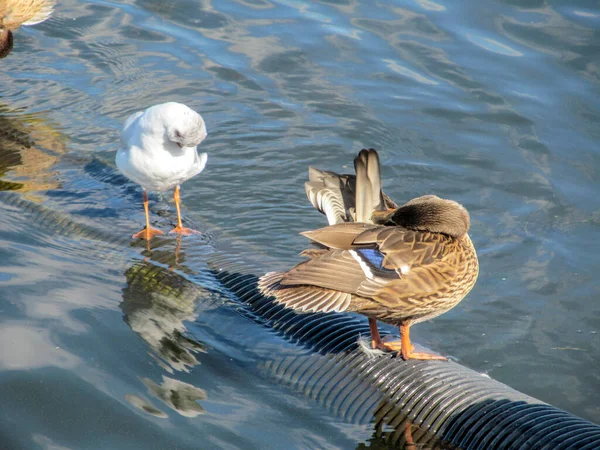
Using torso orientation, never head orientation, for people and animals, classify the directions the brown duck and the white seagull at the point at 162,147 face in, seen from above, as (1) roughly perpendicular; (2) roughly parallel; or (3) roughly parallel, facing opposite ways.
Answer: roughly perpendicular

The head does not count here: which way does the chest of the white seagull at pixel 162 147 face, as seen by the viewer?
toward the camera

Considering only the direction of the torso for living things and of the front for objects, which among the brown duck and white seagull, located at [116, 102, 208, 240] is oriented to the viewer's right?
the brown duck

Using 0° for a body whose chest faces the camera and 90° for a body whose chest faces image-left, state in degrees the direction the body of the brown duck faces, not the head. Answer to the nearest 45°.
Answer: approximately 270°

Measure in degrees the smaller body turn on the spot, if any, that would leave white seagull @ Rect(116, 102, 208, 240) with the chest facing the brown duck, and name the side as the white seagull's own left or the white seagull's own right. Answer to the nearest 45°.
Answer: approximately 45° to the white seagull's own left

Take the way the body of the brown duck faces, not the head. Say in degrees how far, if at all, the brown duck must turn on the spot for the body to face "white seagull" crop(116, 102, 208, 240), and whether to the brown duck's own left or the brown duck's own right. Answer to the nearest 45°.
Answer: approximately 135° to the brown duck's own left

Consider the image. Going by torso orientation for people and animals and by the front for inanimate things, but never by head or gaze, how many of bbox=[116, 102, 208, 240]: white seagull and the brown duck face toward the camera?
1
